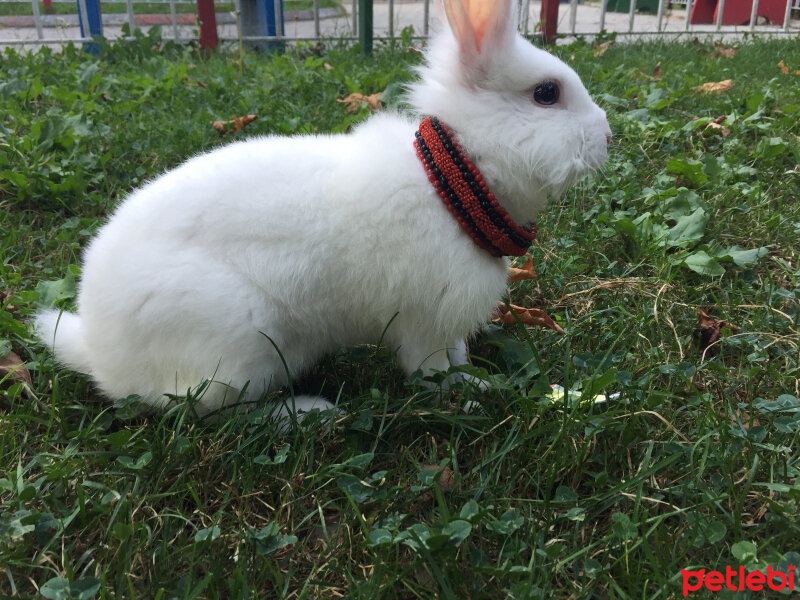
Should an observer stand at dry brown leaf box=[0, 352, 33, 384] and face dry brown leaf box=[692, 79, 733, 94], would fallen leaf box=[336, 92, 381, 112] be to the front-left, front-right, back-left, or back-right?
front-left

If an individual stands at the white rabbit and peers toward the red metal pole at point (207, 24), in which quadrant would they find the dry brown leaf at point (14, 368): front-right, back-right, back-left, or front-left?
front-left

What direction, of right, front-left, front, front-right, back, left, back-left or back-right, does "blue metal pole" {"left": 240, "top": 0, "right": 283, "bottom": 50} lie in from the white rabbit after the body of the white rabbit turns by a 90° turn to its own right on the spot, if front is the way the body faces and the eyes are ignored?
back

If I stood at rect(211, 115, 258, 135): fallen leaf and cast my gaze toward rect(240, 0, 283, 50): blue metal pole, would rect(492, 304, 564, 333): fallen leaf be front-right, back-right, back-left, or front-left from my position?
back-right

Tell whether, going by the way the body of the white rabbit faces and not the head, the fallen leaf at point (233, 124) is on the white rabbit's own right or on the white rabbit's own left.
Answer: on the white rabbit's own left

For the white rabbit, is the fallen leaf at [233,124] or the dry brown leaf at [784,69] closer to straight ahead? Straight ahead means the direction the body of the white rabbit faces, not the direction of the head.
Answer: the dry brown leaf

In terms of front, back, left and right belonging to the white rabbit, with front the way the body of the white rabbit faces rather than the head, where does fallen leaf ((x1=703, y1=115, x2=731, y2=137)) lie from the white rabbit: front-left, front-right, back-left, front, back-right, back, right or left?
front-left

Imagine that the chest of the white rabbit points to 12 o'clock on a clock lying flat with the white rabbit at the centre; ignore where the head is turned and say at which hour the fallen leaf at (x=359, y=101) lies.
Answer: The fallen leaf is roughly at 9 o'clock from the white rabbit.

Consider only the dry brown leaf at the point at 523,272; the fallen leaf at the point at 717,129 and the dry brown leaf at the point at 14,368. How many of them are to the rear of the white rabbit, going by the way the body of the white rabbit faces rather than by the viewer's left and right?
1

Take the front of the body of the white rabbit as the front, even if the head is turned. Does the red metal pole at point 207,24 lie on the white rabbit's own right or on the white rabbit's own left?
on the white rabbit's own left

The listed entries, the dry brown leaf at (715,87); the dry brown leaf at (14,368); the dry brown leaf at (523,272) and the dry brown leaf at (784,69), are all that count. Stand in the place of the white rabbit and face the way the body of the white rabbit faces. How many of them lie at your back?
1

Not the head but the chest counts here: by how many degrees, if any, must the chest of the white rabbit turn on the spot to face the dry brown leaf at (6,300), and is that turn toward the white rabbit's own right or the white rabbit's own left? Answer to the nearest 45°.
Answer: approximately 135° to the white rabbit's own left

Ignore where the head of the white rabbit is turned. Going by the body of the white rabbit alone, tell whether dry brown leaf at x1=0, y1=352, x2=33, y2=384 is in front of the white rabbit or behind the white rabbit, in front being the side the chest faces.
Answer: behind

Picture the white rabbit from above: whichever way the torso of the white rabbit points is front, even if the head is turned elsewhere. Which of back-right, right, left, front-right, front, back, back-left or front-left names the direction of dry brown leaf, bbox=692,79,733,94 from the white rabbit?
front-left

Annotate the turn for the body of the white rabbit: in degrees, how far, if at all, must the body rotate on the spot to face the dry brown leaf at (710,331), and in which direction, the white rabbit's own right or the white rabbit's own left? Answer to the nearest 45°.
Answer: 0° — it already faces it

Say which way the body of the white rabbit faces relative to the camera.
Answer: to the viewer's right

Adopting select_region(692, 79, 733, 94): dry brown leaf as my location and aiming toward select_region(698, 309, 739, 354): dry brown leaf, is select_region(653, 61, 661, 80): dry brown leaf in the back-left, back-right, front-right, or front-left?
back-right
